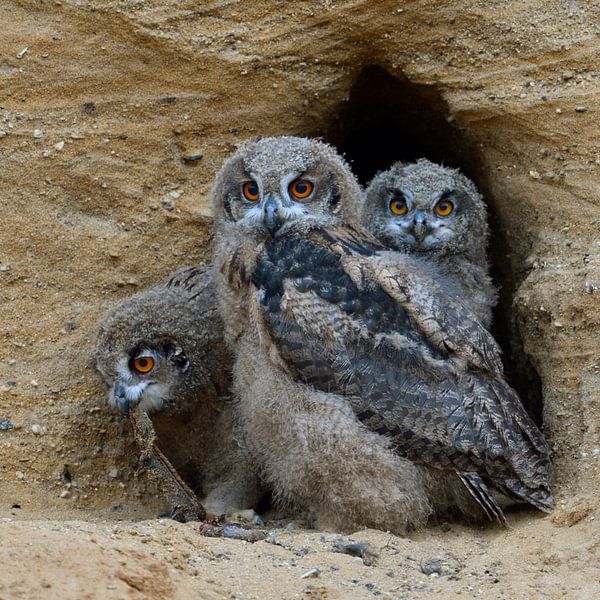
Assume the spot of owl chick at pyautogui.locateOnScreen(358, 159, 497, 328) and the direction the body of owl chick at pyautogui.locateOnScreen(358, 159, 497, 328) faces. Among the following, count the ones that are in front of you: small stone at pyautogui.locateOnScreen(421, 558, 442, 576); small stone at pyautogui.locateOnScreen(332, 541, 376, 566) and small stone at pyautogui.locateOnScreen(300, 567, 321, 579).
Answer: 3

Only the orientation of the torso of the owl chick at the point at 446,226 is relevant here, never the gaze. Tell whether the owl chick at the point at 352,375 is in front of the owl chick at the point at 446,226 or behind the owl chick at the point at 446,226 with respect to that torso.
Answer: in front

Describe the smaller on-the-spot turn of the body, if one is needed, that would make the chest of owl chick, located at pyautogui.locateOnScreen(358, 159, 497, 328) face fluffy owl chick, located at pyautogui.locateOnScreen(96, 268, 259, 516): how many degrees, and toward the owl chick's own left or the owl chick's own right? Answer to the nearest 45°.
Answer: approximately 45° to the owl chick's own right

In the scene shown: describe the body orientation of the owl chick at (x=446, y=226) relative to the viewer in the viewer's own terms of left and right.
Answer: facing the viewer

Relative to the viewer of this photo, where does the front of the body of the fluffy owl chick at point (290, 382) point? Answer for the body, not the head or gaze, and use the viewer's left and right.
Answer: facing the viewer and to the left of the viewer

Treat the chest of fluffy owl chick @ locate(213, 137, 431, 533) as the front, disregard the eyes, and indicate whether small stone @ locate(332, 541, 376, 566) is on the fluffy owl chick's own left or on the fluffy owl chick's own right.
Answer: on the fluffy owl chick's own left

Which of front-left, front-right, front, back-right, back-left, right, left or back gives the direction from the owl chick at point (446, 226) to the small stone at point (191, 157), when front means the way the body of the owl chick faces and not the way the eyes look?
right

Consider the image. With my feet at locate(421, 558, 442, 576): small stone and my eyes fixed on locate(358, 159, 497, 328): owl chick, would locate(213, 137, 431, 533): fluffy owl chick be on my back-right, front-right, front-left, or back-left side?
front-left

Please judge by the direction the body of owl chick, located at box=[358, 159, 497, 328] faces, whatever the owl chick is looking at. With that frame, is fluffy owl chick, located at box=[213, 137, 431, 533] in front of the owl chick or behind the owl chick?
in front

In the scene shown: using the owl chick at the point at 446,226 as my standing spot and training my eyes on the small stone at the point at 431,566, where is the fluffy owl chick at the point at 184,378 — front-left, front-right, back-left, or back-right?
front-right

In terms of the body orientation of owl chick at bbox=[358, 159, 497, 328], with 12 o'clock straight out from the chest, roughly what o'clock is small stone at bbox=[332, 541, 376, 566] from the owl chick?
The small stone is roughly at 12 o'clock from the owl chick.

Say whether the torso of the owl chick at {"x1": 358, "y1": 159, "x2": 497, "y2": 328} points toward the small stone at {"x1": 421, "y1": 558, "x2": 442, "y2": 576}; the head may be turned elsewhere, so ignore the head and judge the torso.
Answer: yes

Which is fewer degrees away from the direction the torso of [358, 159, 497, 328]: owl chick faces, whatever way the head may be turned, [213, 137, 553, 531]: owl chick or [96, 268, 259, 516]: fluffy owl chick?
the owl chick

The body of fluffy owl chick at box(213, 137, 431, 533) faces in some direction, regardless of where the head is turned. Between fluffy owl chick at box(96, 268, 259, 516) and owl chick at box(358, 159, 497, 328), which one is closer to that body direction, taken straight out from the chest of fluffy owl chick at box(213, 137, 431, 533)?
the fluffy owl chick

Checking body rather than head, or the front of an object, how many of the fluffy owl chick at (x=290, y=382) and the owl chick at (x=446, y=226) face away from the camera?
0

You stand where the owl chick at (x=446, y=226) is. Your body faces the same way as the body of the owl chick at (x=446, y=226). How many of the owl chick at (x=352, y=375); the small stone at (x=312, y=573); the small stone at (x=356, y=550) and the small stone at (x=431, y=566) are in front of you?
4
